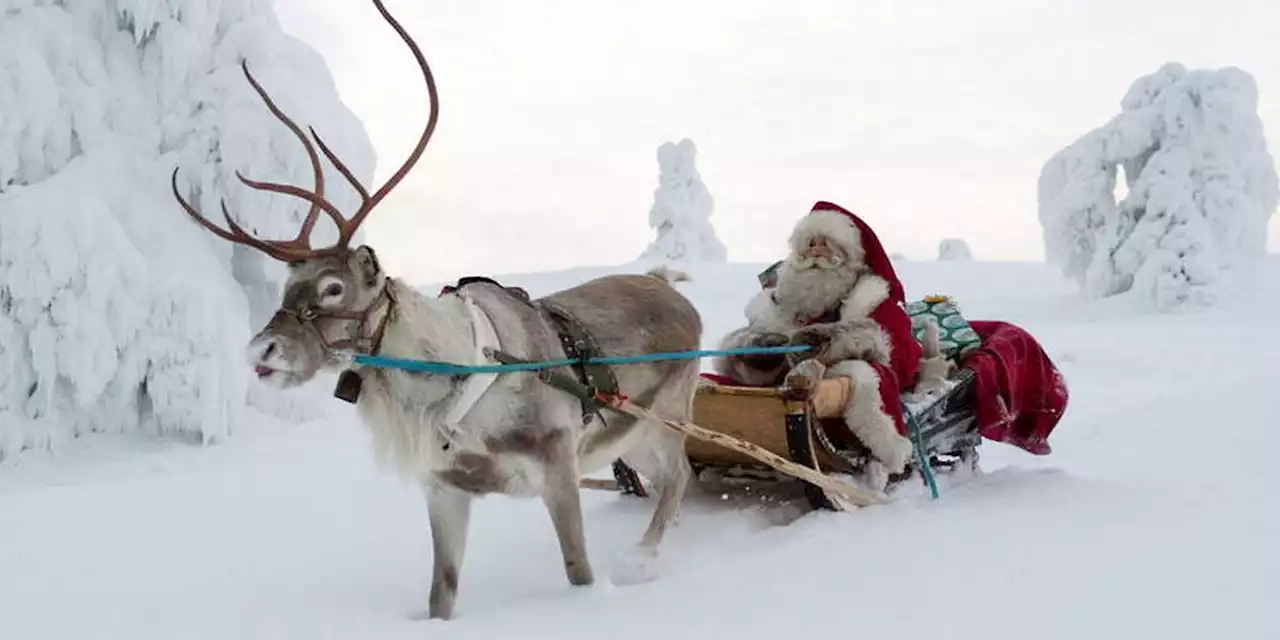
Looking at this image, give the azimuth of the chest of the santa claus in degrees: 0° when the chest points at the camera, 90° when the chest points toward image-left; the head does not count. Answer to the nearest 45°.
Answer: approximately 45°

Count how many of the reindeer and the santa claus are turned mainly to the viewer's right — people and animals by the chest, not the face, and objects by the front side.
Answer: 0

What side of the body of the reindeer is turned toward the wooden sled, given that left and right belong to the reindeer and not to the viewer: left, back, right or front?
back

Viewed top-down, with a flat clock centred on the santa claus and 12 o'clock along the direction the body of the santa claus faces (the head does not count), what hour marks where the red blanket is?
The red blanket is roughly at 7 o'clock from the santa claus.

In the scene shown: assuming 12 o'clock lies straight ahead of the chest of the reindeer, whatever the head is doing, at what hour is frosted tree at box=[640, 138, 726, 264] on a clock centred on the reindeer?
The frosted tree is roughly at 5 o'clock from the reindeer.

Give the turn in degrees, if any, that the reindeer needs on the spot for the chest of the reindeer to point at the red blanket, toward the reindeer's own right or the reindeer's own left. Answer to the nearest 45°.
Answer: approximately 180°

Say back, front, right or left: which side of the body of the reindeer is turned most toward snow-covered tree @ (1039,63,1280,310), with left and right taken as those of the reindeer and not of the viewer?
back

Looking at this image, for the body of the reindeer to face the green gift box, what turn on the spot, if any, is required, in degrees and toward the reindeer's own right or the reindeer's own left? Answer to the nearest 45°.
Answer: approximately 180°

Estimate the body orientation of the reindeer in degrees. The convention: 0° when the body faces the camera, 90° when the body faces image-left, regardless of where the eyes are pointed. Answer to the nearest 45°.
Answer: approximately 45°

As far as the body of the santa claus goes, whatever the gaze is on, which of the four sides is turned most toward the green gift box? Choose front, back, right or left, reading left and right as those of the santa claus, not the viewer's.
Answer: back

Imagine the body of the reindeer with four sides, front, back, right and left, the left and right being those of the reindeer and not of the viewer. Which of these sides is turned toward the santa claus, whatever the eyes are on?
back

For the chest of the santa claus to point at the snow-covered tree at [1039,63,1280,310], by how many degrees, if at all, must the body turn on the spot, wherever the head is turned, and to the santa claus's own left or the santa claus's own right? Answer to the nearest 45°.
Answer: approximately 135° to the santa claus's own right

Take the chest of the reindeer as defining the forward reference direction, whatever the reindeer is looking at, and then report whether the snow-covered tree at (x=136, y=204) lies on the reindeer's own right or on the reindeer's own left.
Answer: on the reindeer's own right
